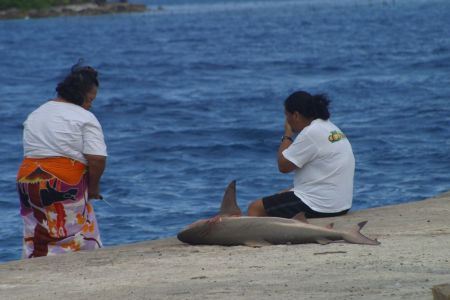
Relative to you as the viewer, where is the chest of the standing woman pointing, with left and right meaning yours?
facing away from the viewer and to the right of the viewer

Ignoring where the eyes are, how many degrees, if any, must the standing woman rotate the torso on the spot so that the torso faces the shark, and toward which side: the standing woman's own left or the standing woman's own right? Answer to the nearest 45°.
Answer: approximately 45° to the standing woman's own right

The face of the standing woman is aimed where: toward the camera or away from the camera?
away from the camera
